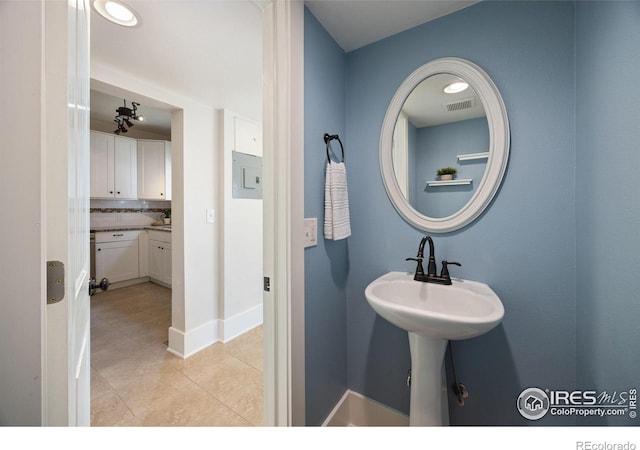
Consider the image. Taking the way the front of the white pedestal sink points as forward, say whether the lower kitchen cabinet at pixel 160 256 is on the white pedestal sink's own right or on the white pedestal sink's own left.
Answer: on the white pedestal sink's own right

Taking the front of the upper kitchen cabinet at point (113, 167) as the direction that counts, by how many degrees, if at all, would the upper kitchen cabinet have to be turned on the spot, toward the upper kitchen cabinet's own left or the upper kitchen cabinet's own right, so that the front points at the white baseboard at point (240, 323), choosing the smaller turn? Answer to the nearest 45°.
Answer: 0° — it already faces it

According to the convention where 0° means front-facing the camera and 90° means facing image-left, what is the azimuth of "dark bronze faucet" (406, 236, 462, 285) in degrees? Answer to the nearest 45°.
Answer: approximately 45°

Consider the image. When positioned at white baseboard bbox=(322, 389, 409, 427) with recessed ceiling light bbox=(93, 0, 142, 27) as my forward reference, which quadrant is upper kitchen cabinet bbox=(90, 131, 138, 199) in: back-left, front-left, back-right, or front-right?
front-right

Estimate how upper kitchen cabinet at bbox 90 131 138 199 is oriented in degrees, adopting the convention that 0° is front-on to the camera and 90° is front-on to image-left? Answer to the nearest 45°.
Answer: approximately 315°

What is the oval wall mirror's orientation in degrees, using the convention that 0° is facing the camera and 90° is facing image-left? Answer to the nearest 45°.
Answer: approximately 45°
